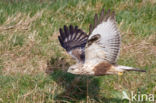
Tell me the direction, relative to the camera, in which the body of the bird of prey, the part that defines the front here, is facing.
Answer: to the viewer's left
